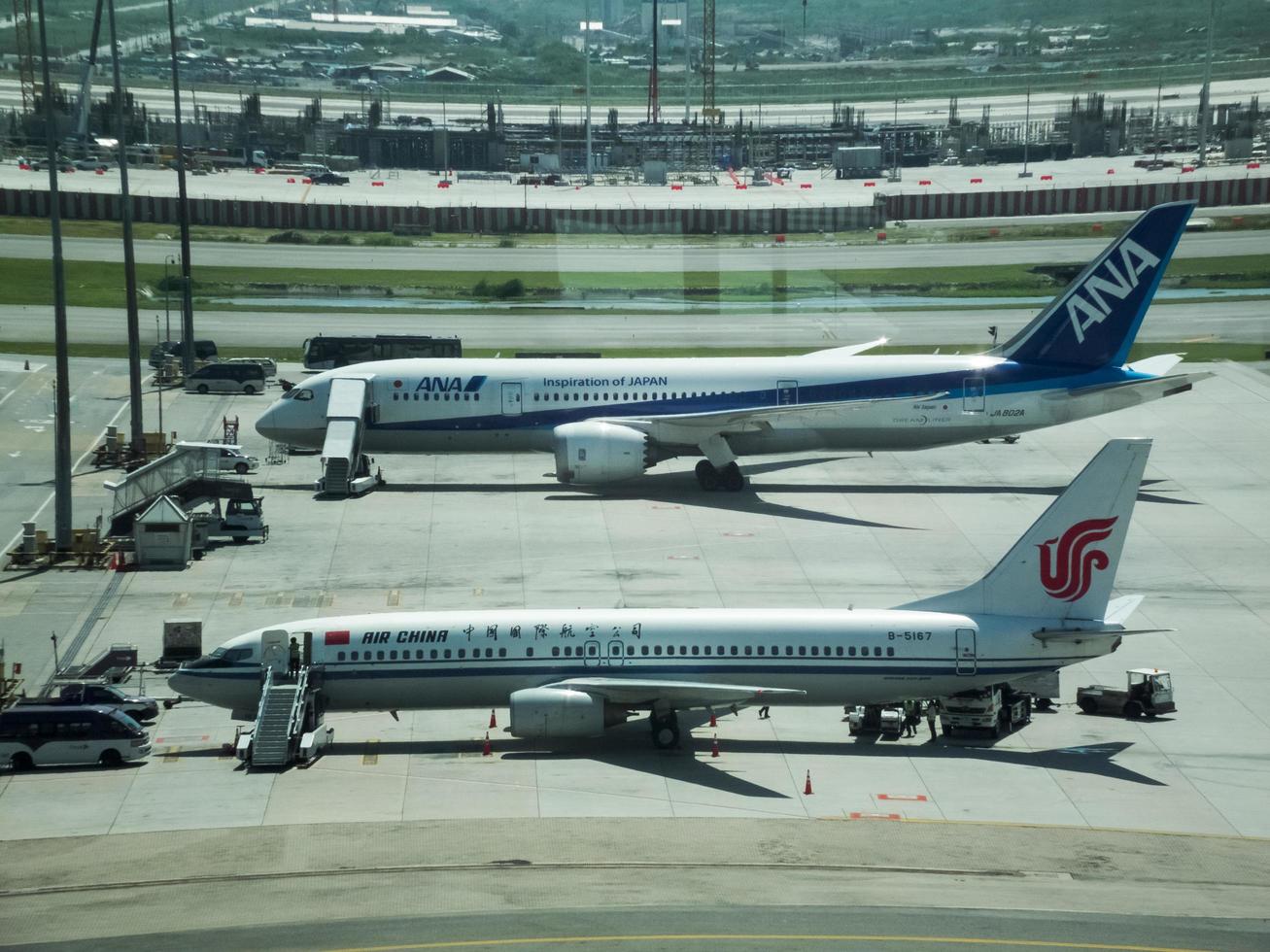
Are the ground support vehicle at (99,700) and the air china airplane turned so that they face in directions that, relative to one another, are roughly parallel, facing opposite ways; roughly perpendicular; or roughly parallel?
roughly parallel, facing opposite ways

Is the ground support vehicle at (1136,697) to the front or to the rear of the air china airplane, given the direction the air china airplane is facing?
to the rear

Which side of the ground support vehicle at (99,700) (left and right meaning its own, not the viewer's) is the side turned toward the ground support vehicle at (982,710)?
front

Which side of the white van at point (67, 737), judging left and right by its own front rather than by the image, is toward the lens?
right

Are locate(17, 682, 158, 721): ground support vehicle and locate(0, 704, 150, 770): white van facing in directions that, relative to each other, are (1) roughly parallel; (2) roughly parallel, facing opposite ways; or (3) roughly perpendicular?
roughly parallel

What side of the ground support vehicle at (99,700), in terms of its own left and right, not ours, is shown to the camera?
right

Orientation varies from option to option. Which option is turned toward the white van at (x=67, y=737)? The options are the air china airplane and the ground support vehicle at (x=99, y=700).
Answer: the air china airplane

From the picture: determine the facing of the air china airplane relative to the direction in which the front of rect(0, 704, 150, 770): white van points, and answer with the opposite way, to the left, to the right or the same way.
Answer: the opposite way

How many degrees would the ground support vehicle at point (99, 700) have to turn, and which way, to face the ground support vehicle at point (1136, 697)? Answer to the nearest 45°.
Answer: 0° — it already faces it

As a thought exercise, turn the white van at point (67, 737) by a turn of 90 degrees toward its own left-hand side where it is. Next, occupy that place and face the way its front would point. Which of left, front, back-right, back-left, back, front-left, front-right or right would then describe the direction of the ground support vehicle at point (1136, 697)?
right

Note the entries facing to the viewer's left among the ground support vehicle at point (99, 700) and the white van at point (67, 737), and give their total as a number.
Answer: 0

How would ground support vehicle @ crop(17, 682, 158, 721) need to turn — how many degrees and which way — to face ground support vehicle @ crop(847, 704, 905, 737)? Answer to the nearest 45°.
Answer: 0° — it already faces it

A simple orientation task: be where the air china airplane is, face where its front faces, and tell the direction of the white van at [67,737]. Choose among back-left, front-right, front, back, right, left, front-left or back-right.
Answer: front

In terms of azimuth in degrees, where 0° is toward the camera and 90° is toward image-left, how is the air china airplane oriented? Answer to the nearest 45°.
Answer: approximately 90°

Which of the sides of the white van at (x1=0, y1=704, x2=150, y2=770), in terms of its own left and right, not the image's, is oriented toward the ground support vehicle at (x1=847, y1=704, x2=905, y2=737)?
front
